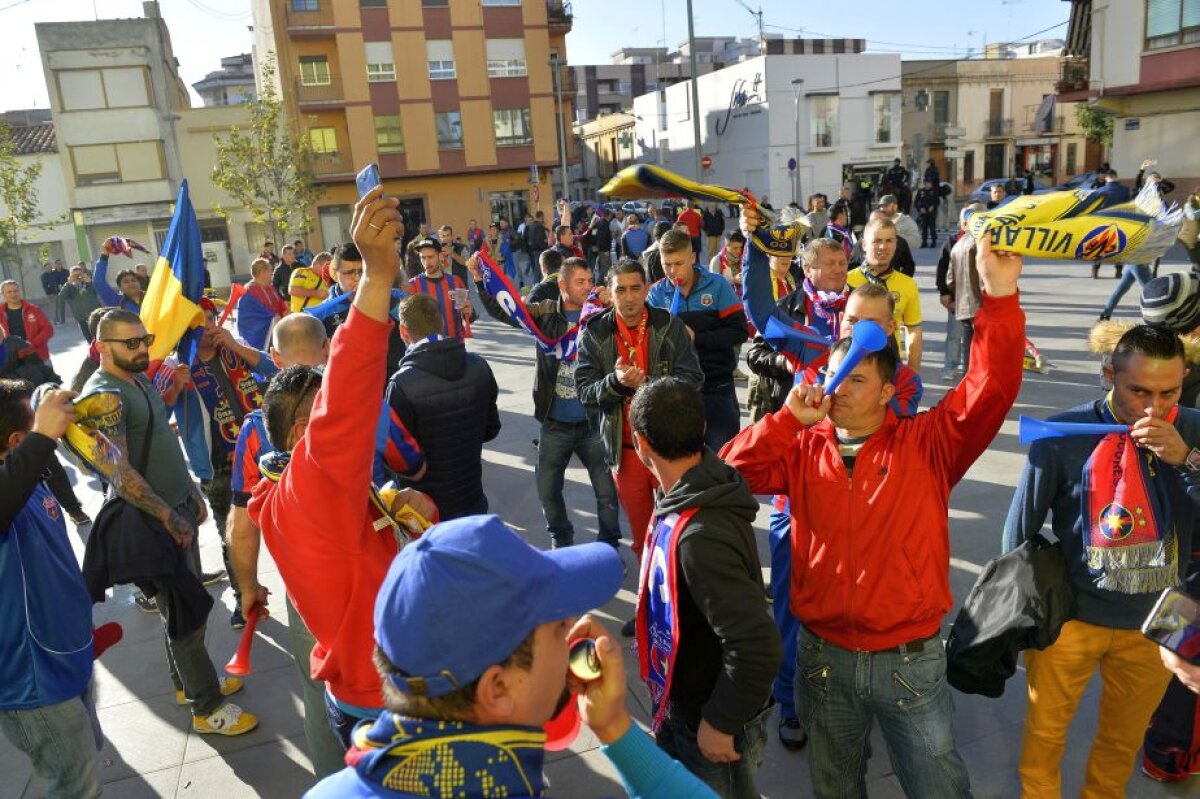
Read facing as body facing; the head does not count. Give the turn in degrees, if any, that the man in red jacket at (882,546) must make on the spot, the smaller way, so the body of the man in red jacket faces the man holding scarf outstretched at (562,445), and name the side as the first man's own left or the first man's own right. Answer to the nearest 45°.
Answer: approximately 135° to the first man's own right

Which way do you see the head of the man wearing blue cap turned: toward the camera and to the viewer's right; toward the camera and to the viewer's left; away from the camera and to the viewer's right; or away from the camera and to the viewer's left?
away from the camera and to the viewer's right

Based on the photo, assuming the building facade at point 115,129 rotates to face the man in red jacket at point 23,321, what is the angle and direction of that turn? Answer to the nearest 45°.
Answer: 0° — it already faces them

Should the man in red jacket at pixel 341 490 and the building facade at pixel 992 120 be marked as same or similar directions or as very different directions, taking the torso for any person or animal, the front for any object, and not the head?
very different directions

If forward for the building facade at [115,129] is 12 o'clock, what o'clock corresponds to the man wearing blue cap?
The man wearing blue cap is roughly at 12 o'clock from the building facade.

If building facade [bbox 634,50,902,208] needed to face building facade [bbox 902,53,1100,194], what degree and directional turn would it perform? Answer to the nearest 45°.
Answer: approximately 135° to its left

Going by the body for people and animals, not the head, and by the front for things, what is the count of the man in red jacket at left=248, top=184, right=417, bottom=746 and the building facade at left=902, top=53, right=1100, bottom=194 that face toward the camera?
1

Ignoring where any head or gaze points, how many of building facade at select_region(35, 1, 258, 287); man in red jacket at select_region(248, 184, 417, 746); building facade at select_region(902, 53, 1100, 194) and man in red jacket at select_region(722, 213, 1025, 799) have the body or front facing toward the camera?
3

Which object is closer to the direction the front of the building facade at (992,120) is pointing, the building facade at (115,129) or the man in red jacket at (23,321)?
the man in red jacket

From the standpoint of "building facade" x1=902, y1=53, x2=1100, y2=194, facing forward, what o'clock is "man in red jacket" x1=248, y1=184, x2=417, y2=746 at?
The man in red jacket is roughly at 12 o'clock from the building facade.

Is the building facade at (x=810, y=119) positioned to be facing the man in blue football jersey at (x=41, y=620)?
yes

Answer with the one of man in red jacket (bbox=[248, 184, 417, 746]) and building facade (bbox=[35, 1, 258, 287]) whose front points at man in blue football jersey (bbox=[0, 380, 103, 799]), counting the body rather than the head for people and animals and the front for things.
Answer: the building facade

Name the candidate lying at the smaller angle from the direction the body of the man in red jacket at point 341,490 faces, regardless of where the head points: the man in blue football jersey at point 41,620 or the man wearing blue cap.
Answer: the man in blue football jersey

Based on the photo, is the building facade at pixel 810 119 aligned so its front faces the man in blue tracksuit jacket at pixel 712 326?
yes

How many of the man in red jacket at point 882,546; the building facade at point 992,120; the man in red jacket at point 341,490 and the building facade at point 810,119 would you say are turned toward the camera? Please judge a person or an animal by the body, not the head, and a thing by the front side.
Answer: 3

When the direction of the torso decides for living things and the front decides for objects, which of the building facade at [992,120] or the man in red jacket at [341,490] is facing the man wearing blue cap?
the building facade

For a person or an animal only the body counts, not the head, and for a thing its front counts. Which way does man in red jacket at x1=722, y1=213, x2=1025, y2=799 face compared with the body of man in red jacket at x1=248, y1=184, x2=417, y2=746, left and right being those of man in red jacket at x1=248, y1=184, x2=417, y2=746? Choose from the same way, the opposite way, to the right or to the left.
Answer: the opposite way
